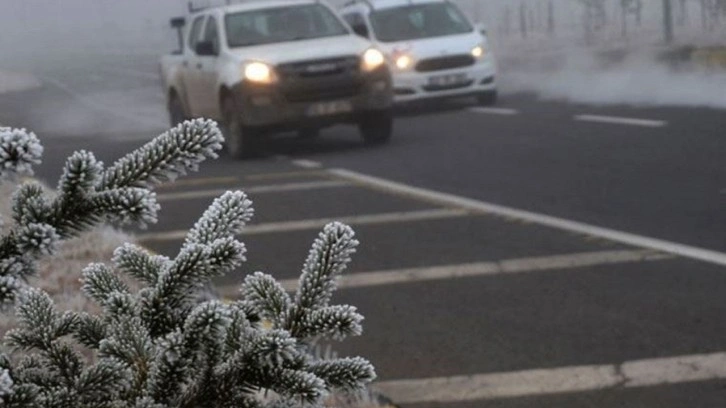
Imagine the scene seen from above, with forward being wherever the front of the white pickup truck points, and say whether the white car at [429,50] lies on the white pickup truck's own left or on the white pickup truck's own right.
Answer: on the white pickup truck's own left

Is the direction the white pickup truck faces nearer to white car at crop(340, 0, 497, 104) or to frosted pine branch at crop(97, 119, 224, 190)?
the frosted pine branch

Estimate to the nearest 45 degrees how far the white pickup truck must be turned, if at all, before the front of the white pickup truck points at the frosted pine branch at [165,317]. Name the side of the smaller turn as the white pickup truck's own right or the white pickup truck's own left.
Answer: approximately 45° to the white pickup truck's own right

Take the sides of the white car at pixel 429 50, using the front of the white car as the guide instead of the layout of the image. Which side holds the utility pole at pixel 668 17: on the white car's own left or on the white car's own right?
on the white car's own left

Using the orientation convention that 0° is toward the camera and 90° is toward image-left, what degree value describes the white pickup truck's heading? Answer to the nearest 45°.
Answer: approximately 315°

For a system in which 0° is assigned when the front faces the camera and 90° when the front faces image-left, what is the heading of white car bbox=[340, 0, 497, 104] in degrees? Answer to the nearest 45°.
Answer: approximately 315°

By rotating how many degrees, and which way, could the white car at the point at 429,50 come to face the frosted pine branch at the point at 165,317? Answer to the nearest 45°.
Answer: approximately 45° to its right

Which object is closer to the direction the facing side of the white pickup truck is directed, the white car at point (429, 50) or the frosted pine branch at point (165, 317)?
the frosted pine branch

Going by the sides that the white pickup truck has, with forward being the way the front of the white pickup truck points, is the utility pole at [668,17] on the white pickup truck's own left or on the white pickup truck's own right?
on the white pickup truck's own left
